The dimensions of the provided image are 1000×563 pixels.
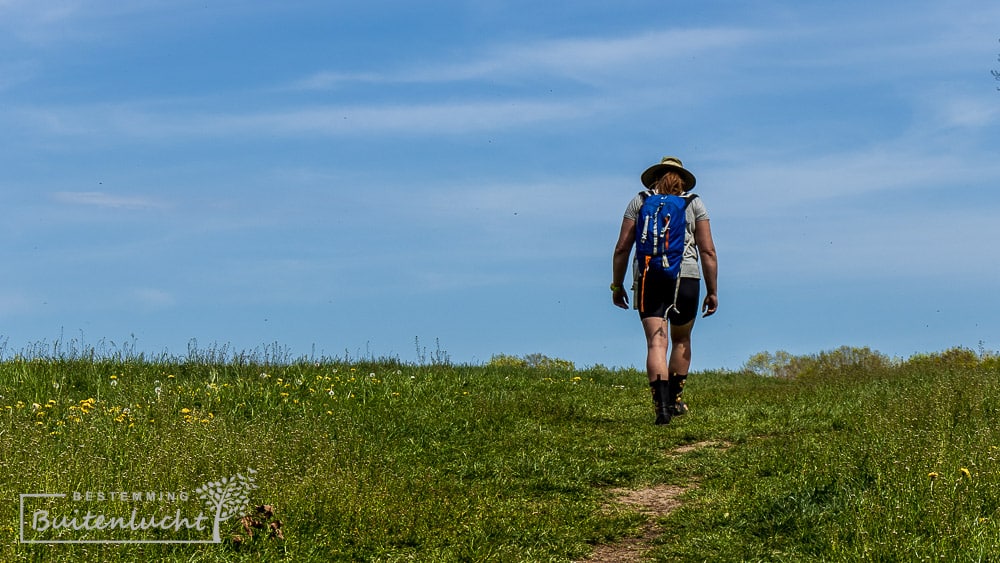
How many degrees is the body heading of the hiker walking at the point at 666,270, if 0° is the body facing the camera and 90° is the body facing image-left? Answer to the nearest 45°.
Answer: approximately 180°

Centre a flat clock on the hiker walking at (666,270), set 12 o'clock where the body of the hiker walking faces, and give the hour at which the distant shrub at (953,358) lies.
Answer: The distant shrub is roughly at 1 o'clock from the hiker walking.

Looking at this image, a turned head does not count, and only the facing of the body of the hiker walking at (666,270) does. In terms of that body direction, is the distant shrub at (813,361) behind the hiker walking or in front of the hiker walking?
in front
